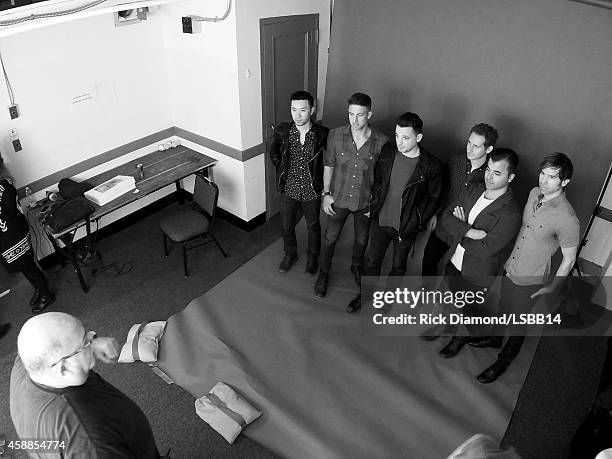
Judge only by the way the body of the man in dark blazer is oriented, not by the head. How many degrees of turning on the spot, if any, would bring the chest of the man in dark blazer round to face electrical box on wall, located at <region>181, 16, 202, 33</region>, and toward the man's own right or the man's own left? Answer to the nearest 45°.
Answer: approximately 45° to the man's own right

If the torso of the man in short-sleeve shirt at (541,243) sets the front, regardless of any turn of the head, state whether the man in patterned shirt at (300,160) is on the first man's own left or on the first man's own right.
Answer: on the first man's own right

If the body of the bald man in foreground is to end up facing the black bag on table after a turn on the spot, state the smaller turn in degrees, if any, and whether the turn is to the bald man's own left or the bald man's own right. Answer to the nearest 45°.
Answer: approximately 45° to the bald man's own left

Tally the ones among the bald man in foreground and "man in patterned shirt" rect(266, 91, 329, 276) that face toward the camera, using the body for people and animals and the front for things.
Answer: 1

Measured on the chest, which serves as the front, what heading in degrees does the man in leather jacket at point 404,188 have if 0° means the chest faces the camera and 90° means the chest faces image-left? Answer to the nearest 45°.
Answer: approximately 45°

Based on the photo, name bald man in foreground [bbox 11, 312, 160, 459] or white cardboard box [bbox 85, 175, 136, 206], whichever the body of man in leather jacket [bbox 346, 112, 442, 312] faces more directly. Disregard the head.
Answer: the bald man in foreground

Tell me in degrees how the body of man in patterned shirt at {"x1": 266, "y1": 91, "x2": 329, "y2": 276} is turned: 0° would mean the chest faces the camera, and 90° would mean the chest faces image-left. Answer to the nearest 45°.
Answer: approximately 0°

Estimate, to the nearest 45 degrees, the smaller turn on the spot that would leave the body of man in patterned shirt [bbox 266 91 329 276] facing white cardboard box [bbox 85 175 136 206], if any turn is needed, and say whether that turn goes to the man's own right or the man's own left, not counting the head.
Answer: approximately 90° to the man's own right

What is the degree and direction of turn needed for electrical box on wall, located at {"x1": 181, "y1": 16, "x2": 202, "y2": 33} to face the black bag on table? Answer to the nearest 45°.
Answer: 0° — it already faces it
